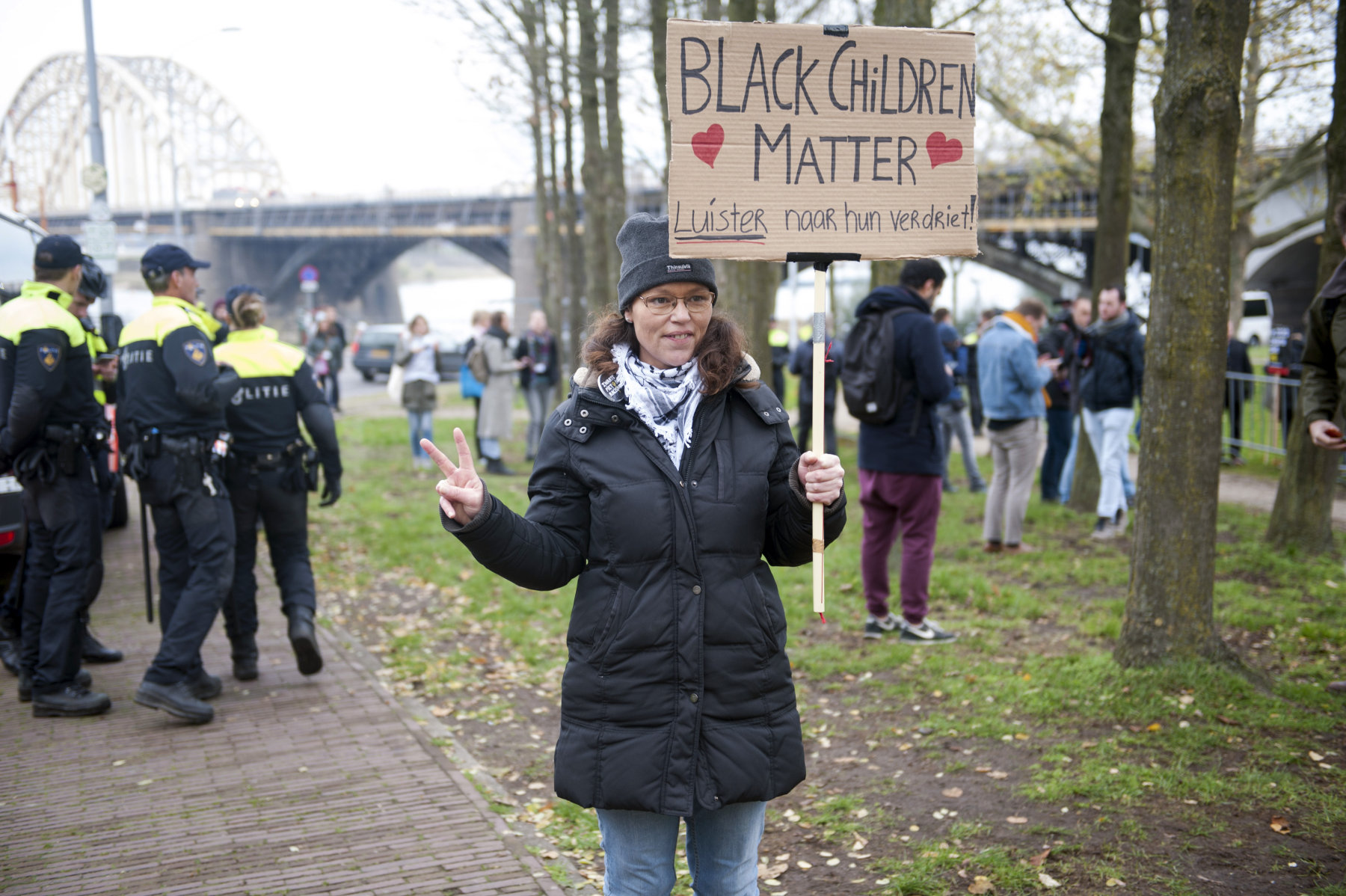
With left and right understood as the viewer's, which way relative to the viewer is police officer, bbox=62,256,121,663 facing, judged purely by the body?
facing to the right of the viewer

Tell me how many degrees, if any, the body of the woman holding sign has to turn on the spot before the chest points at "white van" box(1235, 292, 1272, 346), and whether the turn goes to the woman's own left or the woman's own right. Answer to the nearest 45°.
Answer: approximately 135° to the woman's own left

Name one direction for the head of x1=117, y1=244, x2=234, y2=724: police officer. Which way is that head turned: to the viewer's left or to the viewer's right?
to the viewer's right

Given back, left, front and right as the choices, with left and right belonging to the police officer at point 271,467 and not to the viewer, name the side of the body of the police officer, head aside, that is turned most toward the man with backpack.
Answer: right

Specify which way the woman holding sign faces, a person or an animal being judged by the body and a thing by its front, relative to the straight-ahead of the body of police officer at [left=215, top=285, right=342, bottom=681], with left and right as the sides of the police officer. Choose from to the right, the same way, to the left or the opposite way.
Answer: the opposite way

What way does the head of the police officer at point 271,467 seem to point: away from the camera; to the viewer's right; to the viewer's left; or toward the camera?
away from the camera

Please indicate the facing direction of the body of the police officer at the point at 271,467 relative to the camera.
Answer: away from the camera
